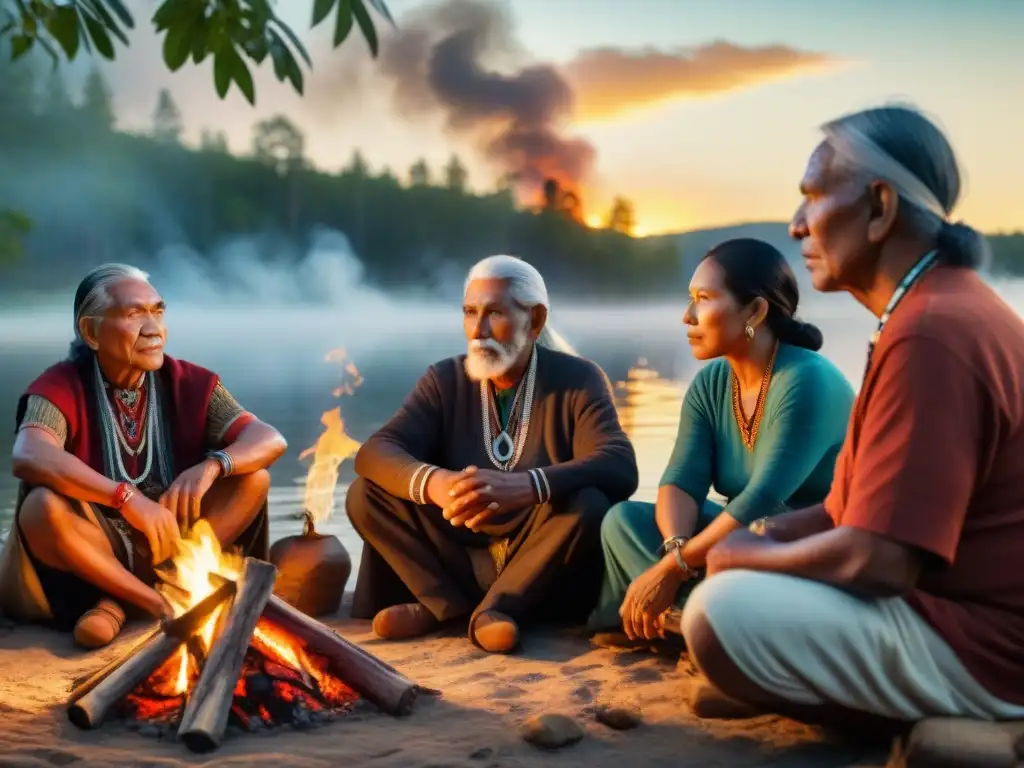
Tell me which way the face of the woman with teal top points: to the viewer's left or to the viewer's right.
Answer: to the viewer's left

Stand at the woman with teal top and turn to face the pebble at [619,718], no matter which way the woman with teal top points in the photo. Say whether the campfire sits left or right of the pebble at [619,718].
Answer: right

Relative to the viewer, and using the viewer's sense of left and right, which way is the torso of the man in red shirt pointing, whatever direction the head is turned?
facing to the left of the viewer

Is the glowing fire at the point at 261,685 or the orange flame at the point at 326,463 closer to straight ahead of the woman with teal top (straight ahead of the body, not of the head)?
the glowing fire

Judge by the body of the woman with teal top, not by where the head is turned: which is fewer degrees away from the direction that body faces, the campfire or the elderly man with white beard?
the campfire

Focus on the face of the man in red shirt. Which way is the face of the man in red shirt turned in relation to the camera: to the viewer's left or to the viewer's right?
to the viewer's left

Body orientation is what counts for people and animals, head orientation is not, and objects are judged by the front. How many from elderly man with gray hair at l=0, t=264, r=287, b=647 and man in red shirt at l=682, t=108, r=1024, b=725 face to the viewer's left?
1

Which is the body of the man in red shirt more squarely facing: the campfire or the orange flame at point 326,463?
the campfire

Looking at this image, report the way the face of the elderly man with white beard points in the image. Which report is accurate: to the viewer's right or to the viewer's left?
to the viewer's left

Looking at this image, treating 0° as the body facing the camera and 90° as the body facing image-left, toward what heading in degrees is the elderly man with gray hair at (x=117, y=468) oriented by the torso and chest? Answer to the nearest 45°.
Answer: approximately 315°

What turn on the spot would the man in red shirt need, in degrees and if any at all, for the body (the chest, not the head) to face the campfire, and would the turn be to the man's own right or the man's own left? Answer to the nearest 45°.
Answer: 0° — they already face it
